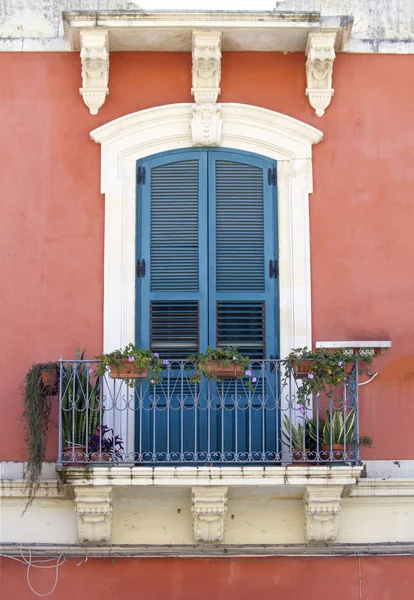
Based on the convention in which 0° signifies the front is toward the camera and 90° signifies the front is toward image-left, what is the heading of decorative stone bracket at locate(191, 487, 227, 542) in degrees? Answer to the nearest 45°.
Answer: approximately 0°

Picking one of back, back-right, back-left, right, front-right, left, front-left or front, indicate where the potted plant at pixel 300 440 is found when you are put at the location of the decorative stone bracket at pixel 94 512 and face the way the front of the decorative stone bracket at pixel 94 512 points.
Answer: left

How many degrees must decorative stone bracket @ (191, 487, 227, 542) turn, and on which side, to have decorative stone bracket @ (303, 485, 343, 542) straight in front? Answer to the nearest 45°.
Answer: approximately 90° to its left

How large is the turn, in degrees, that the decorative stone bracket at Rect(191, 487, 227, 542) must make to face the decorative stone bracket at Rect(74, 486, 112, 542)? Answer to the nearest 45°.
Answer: approximately 90° to its right

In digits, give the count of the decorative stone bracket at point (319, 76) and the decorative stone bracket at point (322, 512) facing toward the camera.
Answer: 2
